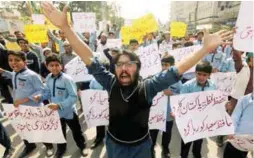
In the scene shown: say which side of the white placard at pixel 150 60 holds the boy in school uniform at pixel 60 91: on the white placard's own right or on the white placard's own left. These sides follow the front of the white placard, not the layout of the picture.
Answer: on the white placard's own right

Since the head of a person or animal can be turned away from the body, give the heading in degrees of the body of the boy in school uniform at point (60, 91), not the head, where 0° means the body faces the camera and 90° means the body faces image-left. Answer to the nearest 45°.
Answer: approximately 45°

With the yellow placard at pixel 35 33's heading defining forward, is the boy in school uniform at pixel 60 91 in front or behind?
in front

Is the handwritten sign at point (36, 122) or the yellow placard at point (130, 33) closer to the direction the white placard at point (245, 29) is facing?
the handwritten sign

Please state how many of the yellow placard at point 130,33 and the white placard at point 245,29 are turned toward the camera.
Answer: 2

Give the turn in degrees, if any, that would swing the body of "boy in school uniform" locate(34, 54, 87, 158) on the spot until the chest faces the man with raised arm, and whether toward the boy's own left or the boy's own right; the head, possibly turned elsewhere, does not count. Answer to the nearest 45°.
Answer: approximately 45° to the boy's own left

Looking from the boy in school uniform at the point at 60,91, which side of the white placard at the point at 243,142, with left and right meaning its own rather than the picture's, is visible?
right

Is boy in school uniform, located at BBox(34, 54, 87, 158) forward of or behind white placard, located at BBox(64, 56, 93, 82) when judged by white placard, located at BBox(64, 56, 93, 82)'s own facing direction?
forward

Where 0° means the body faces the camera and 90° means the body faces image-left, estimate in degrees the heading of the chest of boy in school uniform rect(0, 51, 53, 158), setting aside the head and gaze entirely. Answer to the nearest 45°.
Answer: approximately 45°
